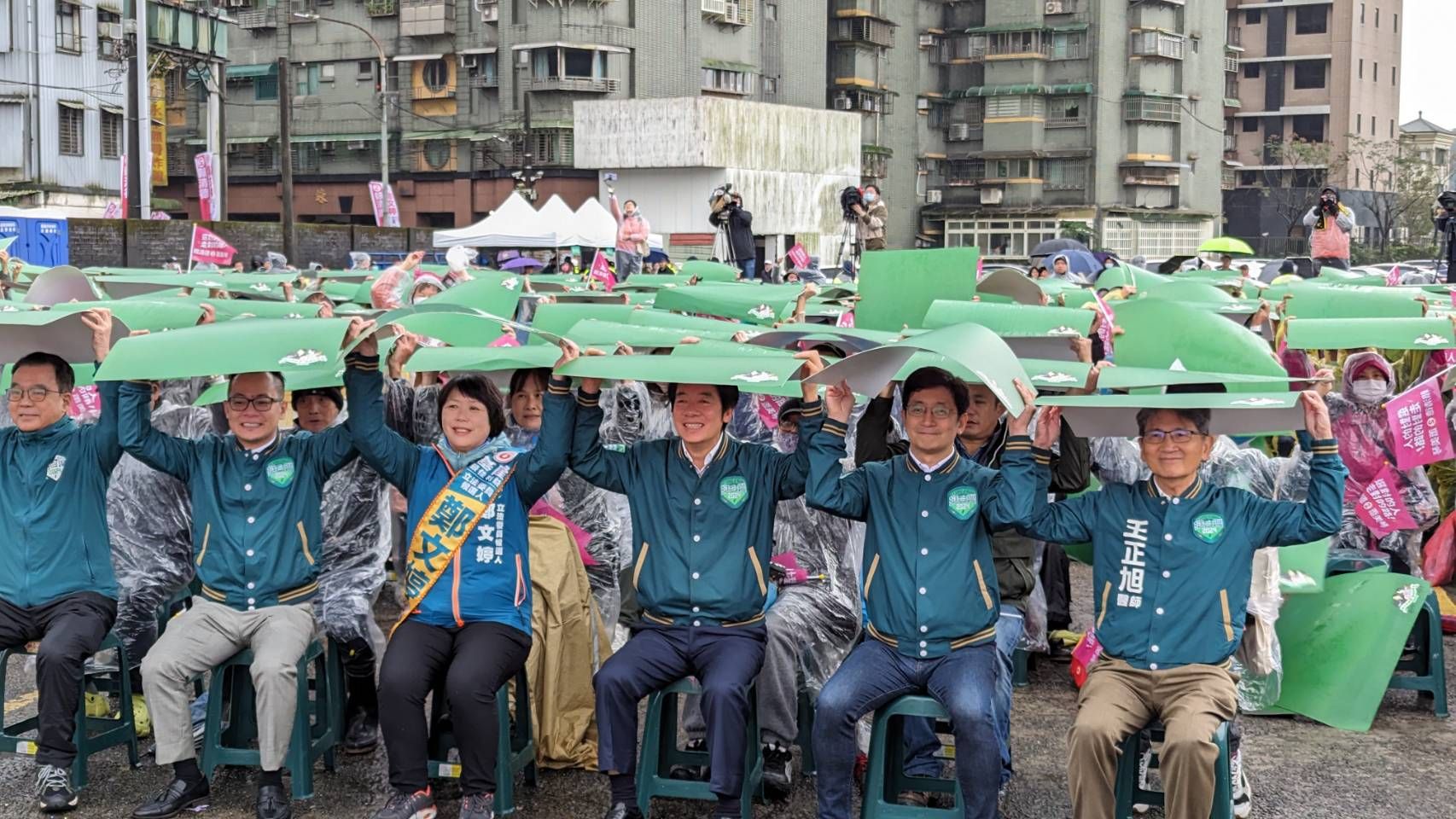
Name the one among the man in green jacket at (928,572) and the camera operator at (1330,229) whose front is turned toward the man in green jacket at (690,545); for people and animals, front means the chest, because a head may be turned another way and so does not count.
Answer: the camera operator

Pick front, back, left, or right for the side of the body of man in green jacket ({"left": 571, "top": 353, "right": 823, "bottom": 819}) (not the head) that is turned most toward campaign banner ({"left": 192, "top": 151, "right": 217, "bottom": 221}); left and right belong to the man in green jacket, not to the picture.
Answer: back

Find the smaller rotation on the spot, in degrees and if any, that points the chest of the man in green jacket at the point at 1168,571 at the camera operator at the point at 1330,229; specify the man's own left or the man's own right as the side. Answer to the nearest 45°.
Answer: approximately 180°

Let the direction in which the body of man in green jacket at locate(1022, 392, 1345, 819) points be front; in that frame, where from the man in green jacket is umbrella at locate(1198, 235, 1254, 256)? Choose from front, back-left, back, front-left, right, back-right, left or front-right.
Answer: back

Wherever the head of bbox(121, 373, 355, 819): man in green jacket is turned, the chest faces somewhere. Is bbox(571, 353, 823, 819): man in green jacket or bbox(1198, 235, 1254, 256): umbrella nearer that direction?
the man in green jacket

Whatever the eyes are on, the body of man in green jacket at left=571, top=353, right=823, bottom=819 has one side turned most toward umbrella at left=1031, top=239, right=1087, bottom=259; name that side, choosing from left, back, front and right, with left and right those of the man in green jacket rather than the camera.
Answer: back

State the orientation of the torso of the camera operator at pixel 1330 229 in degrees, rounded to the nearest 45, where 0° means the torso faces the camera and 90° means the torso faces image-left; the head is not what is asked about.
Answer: approximately 0°
